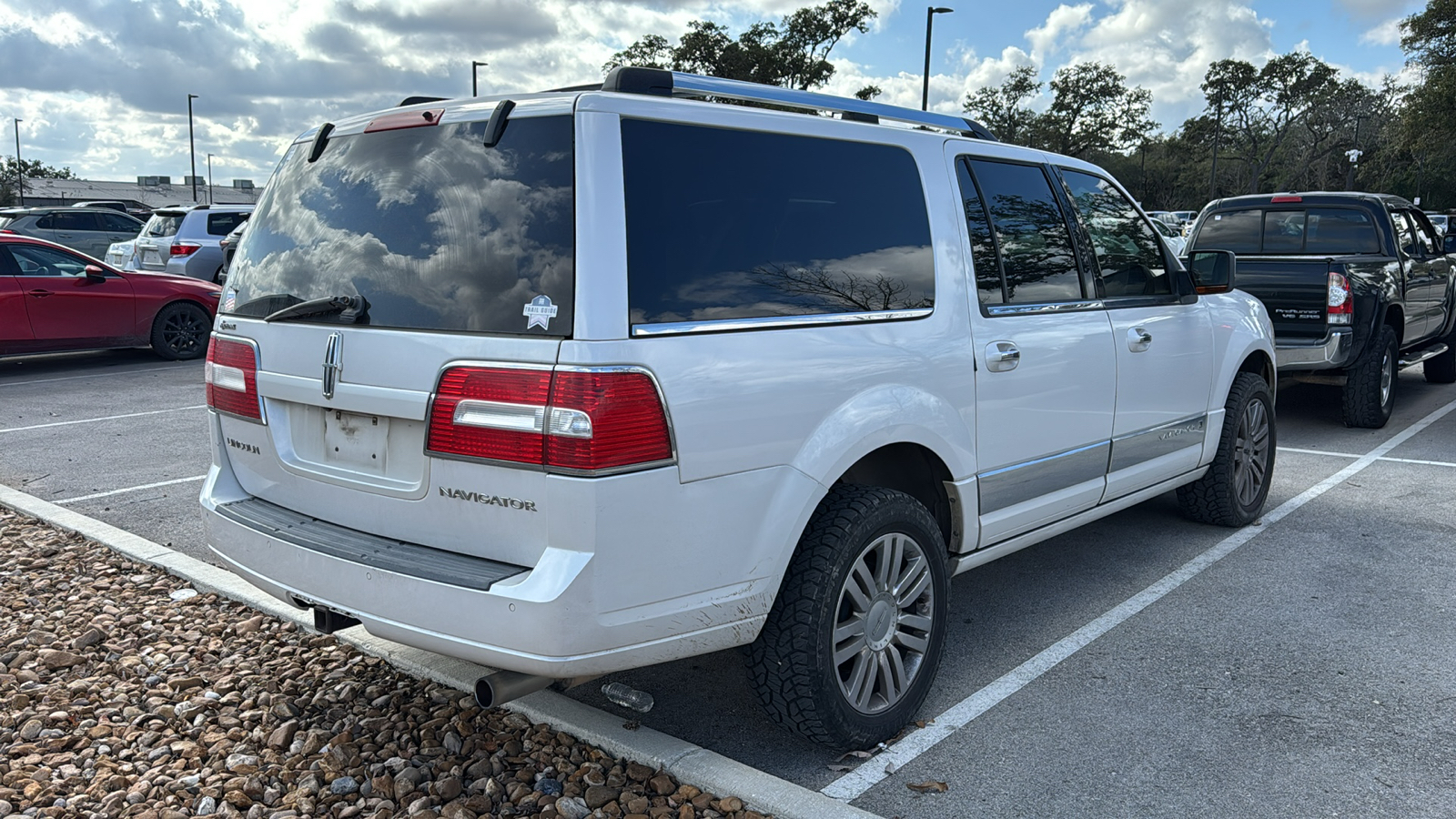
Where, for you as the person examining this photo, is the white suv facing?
facing away from the viewer and to the right of the viewer

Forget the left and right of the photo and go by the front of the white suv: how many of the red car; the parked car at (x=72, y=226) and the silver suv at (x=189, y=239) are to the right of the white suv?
0

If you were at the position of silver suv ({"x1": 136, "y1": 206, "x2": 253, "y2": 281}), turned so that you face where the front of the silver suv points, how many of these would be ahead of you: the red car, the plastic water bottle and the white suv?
0

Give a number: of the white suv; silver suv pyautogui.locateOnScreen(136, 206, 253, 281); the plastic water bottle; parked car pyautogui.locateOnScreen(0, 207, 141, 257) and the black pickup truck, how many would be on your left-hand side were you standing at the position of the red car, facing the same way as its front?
2

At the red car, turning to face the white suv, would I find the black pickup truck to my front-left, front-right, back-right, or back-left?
front-left

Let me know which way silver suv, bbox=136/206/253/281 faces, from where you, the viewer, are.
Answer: facing away from the viewer and to the right of the viewer

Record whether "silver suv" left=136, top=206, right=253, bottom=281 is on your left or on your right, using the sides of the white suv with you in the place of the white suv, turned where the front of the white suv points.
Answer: on your left

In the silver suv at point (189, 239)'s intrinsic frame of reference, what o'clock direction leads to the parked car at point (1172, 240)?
The parked car is roughly at 3 o'clock from the silver suv.

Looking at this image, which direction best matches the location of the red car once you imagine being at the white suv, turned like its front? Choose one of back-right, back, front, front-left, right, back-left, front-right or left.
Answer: left

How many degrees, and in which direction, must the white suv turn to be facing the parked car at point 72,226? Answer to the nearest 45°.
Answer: approximately 90° to its left
